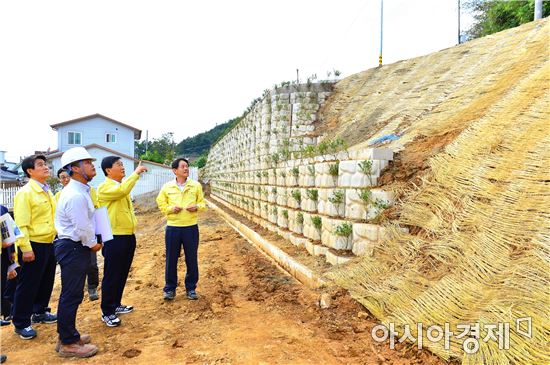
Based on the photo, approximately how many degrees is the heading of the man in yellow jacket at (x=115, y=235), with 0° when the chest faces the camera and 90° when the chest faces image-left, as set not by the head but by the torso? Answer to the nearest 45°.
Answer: approximately 270°

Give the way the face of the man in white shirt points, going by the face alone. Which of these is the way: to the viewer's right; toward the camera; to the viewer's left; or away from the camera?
to the viewer's right

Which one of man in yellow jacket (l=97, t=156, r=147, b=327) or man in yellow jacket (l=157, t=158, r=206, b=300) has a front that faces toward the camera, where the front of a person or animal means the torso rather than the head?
man in yellow jacket (l=157, t=158, r=206, b=300)

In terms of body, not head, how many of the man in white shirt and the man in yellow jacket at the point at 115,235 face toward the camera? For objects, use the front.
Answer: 0

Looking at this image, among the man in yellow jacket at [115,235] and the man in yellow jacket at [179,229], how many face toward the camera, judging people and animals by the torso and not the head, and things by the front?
1

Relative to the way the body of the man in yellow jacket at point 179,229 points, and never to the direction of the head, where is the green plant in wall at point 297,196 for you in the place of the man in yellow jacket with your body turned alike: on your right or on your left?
on your left

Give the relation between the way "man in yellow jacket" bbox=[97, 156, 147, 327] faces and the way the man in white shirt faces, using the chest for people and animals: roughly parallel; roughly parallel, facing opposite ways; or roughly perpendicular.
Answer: roughly parallel

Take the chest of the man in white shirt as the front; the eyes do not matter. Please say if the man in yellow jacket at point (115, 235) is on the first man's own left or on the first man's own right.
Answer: on the first man's own left

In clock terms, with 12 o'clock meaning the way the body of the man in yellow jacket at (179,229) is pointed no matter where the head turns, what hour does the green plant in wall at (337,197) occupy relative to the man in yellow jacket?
The green plant in wall is roughly at 9 o'clock from the man in yellow jacket.

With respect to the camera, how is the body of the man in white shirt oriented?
to the viewer's right

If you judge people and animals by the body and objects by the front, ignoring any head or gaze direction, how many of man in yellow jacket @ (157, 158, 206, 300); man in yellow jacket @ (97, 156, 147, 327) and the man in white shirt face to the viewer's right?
2

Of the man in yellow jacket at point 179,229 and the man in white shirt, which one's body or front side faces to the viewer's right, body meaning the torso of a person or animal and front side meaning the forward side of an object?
the man in white shirt

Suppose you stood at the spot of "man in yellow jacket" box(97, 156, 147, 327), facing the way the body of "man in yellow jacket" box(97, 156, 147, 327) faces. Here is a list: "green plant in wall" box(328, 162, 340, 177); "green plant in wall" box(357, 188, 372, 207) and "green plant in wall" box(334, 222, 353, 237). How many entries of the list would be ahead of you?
3

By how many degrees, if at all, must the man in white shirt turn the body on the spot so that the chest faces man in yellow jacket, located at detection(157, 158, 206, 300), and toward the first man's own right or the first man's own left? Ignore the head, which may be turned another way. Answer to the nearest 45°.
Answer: approximately 45° to the first man's own left

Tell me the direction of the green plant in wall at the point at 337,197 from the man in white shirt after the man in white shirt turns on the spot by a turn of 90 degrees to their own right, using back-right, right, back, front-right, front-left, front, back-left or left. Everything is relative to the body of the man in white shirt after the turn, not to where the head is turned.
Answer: left

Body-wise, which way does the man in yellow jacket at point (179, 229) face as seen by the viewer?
toward the camera
